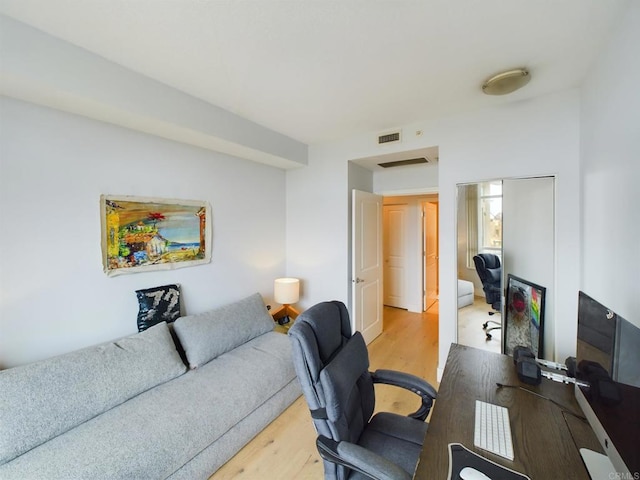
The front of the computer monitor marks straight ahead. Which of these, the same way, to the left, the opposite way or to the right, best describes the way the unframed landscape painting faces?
the opposite way

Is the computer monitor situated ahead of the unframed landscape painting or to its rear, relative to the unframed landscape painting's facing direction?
ahead

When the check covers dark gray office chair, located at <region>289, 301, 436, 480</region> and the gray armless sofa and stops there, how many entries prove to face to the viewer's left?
0

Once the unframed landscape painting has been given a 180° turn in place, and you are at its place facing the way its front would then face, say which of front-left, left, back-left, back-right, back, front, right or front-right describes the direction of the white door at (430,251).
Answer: back-right

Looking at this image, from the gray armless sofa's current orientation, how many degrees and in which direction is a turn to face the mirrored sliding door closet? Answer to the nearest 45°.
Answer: approximately 45° to its left

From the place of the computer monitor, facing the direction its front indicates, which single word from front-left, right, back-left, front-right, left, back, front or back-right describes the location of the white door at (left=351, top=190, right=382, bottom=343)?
right

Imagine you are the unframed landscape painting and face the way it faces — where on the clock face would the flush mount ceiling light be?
The flush mount ceiling light is roughly at 12 o'clock from the unframed landscape painting.

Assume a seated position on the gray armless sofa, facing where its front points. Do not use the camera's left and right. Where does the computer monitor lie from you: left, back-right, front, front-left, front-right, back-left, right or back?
front

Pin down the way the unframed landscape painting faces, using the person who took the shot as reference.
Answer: facing the viewer and to the right of the viewer

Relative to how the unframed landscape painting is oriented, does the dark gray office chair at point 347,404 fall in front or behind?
in front

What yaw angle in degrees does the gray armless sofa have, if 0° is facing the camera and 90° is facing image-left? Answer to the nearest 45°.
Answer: approximately 315°

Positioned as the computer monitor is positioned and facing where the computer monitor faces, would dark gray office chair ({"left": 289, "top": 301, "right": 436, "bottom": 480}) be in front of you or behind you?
in front

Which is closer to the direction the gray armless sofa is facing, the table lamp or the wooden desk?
the wooden desk

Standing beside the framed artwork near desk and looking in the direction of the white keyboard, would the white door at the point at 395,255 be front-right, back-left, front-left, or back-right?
back-right

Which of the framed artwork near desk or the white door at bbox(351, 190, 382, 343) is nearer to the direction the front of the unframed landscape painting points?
the framed artwork near desk
